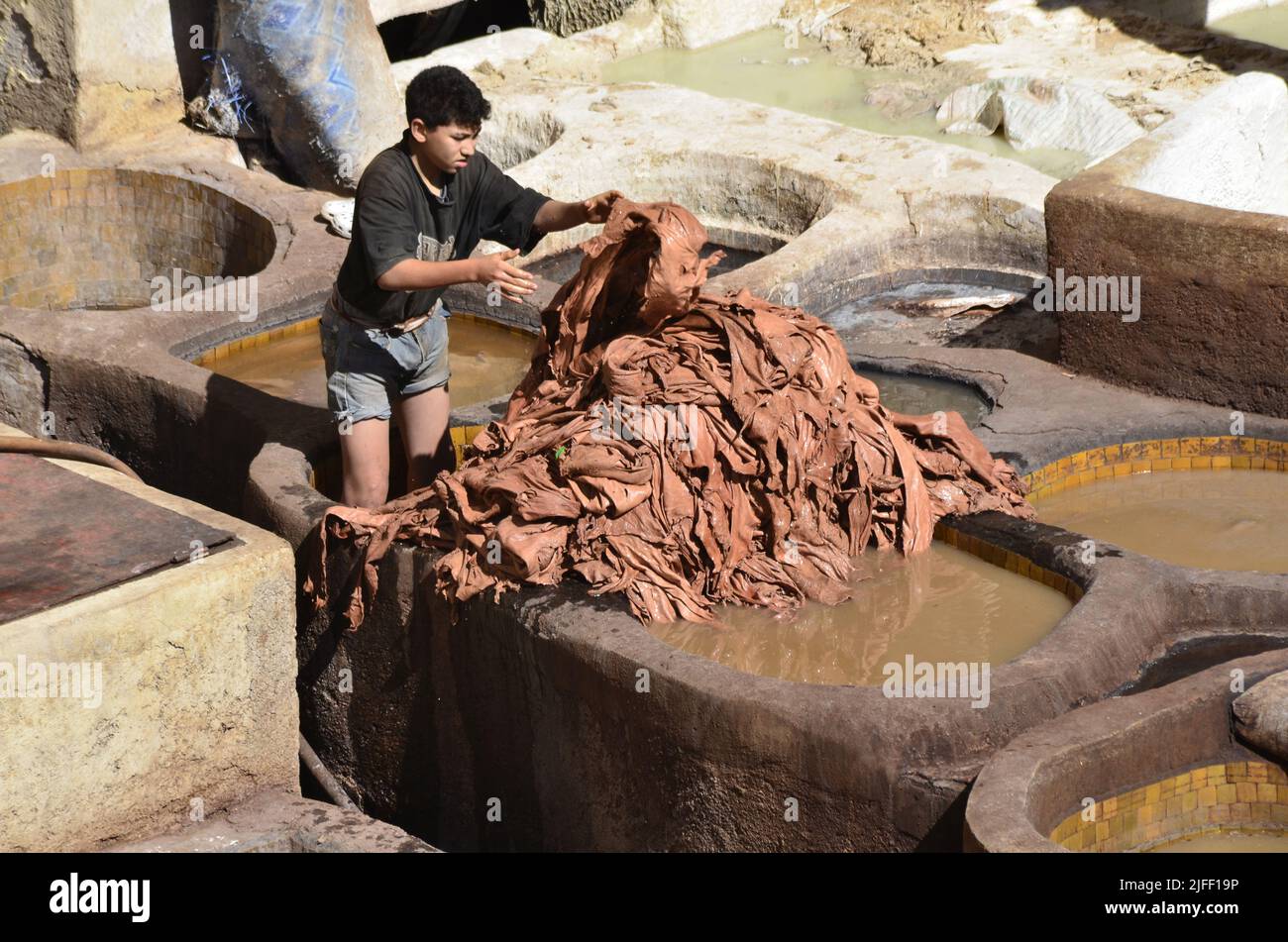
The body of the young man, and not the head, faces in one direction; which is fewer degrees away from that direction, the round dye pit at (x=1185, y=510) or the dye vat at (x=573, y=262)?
the round dye pit

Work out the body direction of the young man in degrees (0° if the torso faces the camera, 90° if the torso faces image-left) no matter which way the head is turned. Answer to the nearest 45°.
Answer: approximately 315°

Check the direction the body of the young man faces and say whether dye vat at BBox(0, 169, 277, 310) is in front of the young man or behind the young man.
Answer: behind

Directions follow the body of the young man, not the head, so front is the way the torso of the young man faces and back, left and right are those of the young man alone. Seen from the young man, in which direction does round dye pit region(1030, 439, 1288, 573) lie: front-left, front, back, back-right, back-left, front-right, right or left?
front-left

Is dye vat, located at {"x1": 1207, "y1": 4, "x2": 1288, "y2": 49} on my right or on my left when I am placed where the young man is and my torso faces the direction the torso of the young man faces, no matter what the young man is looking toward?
on my left

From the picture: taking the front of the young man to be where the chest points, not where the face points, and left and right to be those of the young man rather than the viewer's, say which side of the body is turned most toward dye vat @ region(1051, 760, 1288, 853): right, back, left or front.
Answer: front

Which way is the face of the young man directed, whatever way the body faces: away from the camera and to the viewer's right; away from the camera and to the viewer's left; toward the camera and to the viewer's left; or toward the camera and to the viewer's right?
toward the camera and to the viewer's right

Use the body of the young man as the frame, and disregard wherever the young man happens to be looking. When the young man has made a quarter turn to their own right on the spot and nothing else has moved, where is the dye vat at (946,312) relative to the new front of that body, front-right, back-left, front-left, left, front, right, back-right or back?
back
